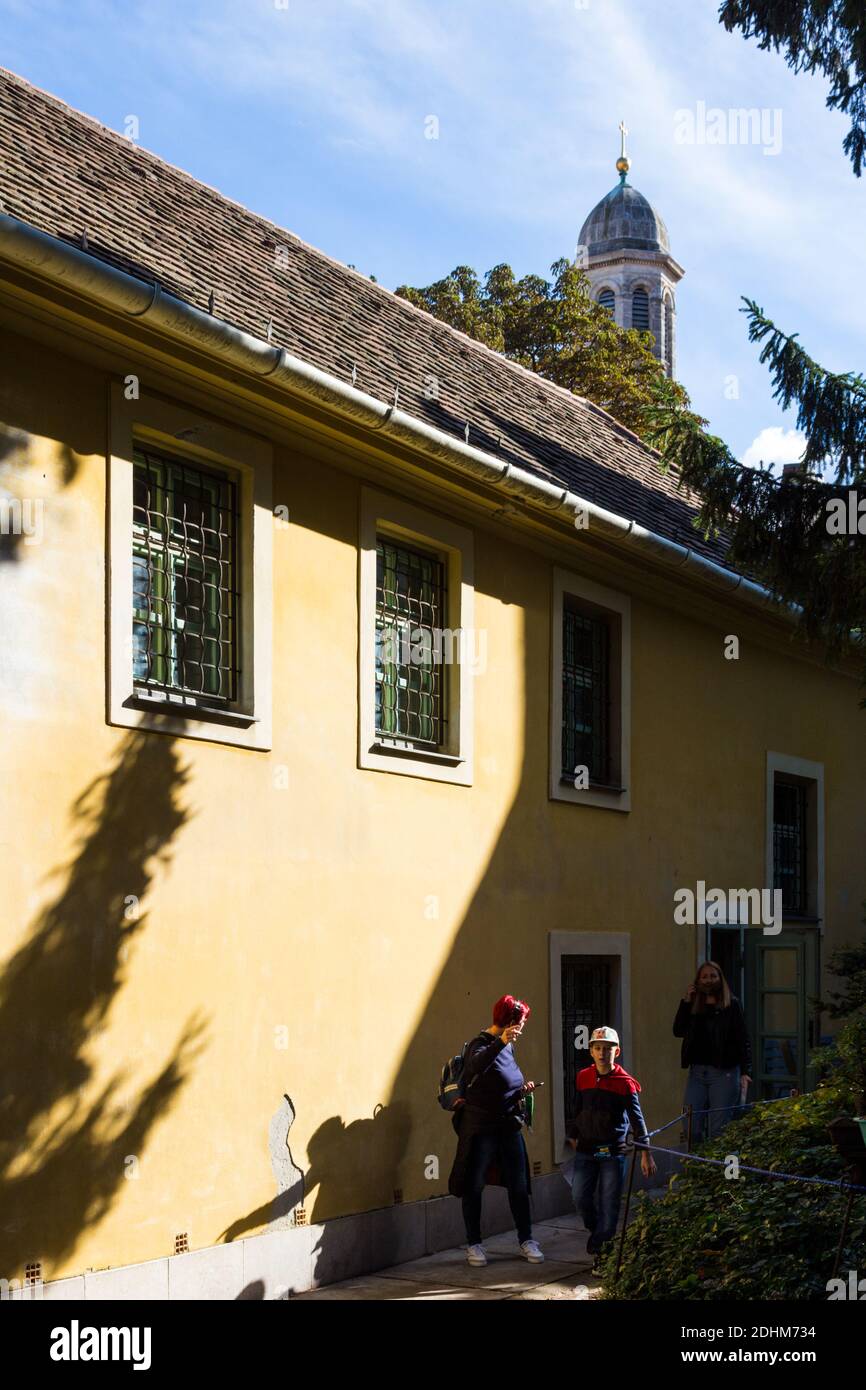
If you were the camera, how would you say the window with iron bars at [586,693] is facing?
facing the viewer and to the right of the viewer

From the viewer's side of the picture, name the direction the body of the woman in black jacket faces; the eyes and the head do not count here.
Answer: toward the camera

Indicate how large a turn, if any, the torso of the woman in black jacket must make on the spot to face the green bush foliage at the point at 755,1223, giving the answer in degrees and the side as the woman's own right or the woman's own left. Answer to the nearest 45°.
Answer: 0° — they already face it

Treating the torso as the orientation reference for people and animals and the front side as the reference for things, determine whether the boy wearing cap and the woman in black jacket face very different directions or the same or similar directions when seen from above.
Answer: same or similar directions

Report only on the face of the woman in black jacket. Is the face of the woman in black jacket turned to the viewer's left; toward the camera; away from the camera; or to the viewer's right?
toward the camera

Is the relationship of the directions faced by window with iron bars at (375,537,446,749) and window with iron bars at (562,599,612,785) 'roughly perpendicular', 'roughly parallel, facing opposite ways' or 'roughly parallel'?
roughly parallel

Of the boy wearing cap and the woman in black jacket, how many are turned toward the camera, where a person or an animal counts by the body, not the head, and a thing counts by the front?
2

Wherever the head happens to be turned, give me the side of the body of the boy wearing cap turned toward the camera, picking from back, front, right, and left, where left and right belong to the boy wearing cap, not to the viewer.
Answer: front

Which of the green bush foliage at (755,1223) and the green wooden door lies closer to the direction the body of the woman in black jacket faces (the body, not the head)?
the green bush foliage

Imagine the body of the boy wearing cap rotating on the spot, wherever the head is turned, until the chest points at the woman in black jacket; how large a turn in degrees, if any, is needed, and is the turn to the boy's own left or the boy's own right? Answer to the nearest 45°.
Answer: approximately 180°
